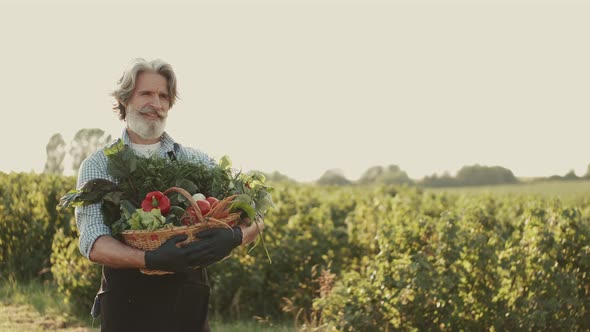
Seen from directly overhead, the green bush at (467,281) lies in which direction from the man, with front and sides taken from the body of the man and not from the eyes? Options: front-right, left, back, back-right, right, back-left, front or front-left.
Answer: left

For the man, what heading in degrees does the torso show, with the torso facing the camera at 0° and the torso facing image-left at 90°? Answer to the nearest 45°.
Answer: approximately 315°

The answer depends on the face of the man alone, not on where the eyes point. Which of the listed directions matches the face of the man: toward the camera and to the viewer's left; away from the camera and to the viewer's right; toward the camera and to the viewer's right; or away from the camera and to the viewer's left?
toward the camera and to the viewer's right
